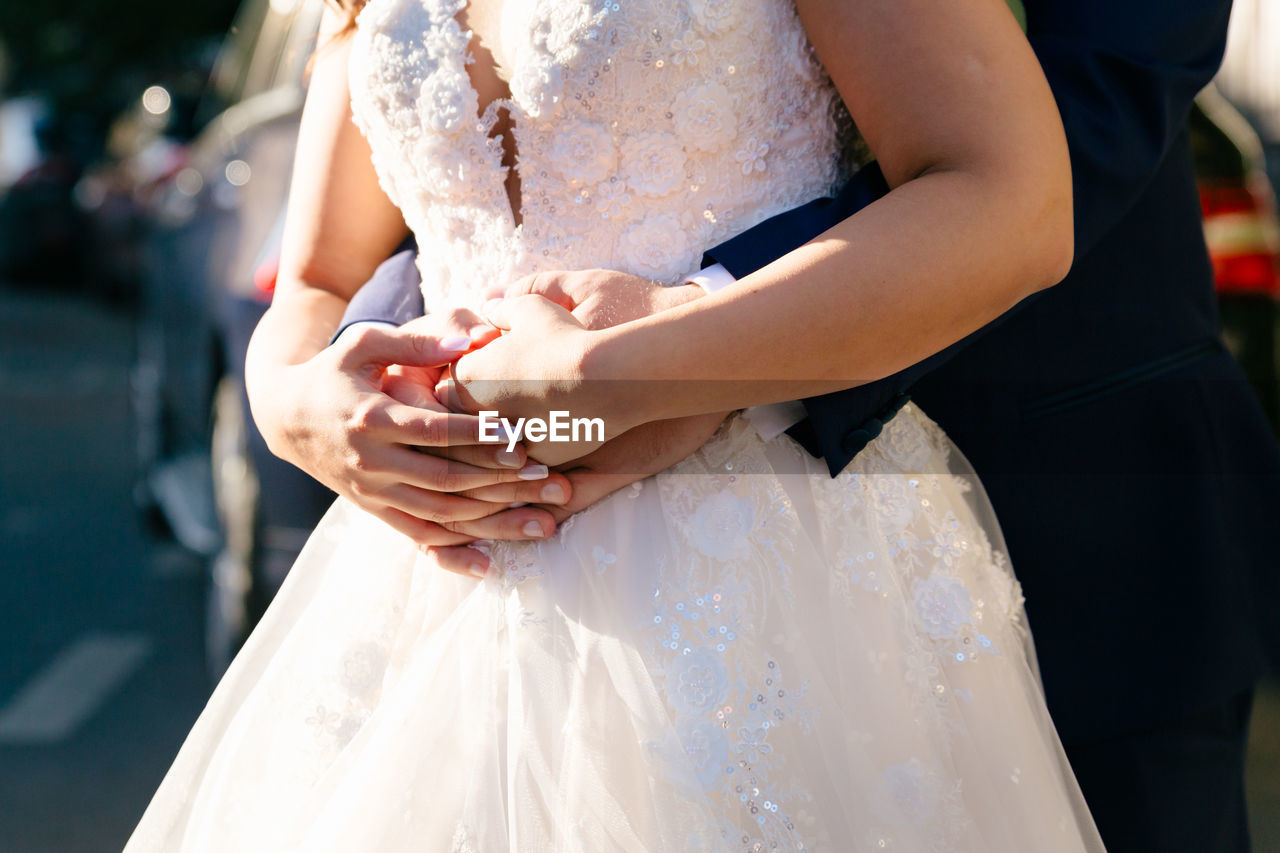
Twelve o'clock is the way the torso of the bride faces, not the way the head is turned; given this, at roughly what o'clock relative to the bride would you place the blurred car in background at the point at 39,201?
The blurred car in background is roughly at 4 o'clock from the bride.

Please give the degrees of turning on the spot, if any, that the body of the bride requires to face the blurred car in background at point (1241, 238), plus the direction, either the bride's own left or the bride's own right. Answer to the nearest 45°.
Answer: approximately 180°

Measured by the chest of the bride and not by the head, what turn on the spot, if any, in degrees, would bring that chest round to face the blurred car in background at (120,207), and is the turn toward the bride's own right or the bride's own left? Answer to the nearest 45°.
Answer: approximately 135° to the bride's own right

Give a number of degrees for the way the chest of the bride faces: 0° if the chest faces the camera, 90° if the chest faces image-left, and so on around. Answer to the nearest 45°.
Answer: approximately 45°

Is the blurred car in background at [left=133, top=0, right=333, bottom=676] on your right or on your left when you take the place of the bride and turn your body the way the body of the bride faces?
on your right
